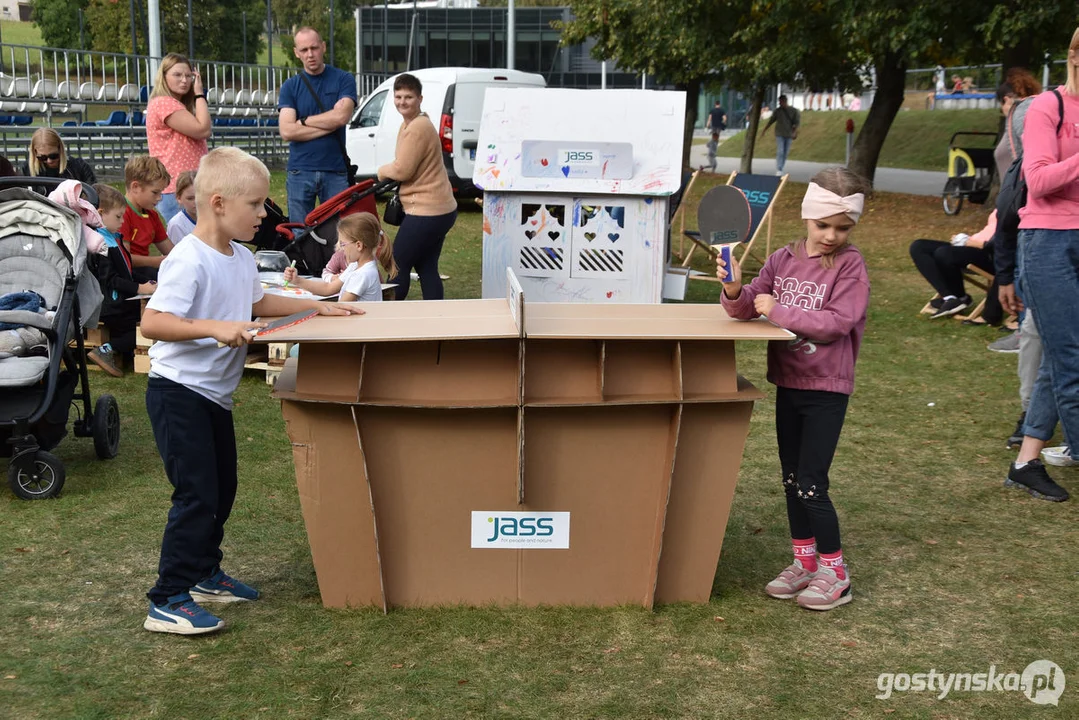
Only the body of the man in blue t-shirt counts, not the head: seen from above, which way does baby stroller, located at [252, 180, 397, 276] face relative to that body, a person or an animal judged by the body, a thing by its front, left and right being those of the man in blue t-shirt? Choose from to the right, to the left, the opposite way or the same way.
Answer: to the right

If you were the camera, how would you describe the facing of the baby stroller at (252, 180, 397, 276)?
facing to the left of the viewer

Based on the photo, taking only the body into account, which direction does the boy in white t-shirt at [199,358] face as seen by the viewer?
to the viewer's right

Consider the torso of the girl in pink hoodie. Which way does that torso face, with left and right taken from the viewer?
facing the viewer and to the left of the viewer

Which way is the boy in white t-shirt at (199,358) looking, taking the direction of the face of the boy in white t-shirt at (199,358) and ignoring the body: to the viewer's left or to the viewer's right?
to the viewer's right

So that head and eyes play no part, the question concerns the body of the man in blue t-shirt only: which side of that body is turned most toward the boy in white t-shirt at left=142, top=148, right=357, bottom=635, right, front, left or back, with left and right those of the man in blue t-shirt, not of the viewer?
front

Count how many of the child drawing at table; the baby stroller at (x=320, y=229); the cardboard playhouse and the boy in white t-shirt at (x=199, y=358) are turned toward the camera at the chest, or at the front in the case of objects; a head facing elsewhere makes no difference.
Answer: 1

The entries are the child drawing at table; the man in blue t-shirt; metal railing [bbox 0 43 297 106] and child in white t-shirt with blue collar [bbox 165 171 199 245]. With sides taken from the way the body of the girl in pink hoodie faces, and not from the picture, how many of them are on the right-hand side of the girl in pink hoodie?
4

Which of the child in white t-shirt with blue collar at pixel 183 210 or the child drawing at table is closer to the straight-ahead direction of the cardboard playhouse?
the child drawing at table

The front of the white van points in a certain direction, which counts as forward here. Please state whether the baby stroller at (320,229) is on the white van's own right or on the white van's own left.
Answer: on the white van's own left

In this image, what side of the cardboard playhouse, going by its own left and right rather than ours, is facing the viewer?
front

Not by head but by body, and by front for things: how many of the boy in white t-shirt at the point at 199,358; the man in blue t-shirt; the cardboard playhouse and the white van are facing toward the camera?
2

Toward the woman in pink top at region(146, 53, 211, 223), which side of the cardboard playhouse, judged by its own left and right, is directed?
right

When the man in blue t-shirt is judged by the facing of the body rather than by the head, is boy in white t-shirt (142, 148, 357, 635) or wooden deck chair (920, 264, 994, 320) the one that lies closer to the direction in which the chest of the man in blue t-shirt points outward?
the boy in white t-shirt

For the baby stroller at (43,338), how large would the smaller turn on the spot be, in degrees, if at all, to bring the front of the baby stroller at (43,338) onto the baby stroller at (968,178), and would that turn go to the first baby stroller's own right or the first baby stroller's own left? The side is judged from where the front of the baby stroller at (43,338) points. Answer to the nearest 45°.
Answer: approximately 180°

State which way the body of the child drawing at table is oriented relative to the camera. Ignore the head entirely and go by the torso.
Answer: to the viewer's left

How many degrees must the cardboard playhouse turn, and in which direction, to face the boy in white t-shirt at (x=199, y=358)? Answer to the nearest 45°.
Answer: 0° — it already faces them

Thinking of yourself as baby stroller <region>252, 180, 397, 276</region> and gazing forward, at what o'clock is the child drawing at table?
The child drawing at table is roughly at 9 o'clock from the baby stroller.
